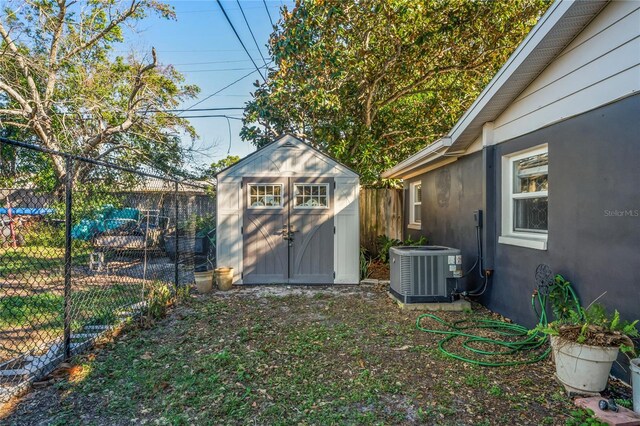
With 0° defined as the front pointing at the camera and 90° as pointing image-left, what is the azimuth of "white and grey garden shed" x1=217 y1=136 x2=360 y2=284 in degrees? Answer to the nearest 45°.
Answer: approximately 0°

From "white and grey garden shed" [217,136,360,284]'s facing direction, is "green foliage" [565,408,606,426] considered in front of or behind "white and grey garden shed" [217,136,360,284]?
in front

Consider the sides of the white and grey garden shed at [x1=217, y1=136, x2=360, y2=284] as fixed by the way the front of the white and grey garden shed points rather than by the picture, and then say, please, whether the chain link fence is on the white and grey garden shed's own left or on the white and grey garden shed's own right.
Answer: on the white and grey garden shed's own right

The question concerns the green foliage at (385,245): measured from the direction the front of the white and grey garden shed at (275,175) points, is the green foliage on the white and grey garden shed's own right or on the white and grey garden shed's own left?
on the white and grey garden shed's own left

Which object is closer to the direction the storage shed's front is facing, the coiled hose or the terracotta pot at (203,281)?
the coiled hose

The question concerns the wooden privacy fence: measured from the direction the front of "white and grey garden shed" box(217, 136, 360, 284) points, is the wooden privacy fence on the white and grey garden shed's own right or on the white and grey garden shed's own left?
on the white and grey garden shed's own left

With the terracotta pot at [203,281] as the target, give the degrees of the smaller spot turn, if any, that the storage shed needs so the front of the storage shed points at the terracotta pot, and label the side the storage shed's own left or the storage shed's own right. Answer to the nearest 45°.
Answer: approximately 90° to the storage shed's own right

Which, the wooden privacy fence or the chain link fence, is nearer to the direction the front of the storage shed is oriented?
the chain link fence

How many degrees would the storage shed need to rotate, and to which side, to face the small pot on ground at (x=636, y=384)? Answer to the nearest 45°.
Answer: approximately 45° to its left

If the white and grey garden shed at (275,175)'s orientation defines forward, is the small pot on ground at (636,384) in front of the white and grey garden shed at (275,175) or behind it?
in front

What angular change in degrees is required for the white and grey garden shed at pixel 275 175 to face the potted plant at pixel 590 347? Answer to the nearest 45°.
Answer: approximately 45° to its left

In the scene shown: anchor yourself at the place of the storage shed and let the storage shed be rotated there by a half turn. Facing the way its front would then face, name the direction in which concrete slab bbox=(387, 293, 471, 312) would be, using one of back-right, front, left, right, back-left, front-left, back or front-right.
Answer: back-right
